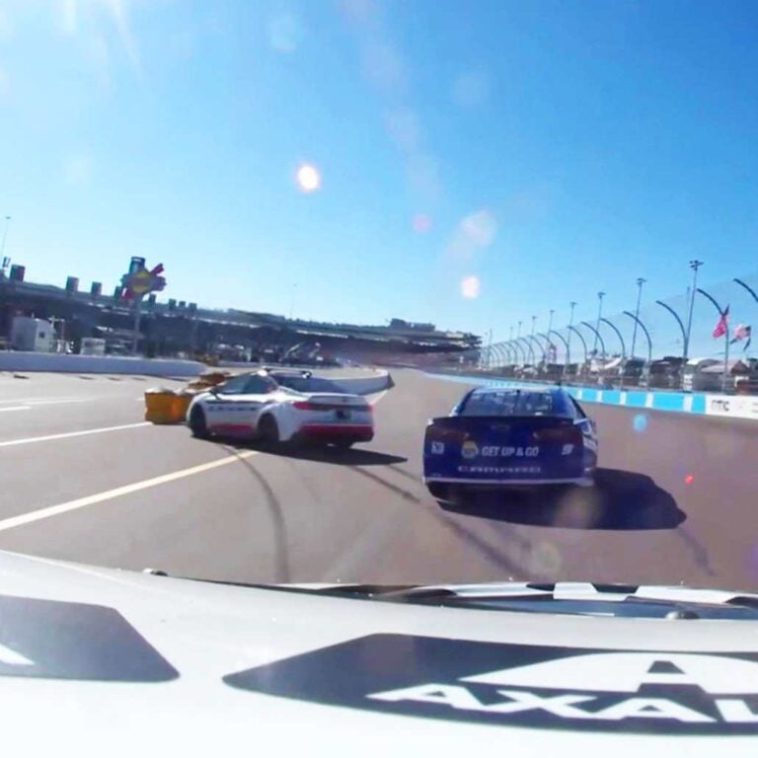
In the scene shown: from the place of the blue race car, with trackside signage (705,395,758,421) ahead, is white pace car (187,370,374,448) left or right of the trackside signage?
left

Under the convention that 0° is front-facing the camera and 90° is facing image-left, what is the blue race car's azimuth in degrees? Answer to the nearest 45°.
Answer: approximately 180°

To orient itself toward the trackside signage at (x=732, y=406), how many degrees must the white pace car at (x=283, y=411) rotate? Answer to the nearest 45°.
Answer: approximately 90° to its right

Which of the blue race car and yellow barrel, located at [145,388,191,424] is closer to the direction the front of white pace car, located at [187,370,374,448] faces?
the yellow barrel

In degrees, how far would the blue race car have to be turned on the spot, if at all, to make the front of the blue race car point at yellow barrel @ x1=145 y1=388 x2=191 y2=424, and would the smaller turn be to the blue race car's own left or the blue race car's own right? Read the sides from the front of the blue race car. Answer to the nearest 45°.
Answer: approximately 45° to the blue race car's own left

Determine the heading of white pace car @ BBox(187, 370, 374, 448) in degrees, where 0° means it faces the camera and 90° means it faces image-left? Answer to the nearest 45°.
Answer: approximately 135°

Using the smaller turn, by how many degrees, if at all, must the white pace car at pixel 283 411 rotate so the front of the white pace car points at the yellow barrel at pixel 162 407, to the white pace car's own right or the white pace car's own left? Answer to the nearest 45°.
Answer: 0° — it already faces it

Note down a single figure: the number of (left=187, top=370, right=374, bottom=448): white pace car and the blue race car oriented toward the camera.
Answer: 0

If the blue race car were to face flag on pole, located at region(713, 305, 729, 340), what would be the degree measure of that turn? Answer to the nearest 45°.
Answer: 0° — it already faces it
